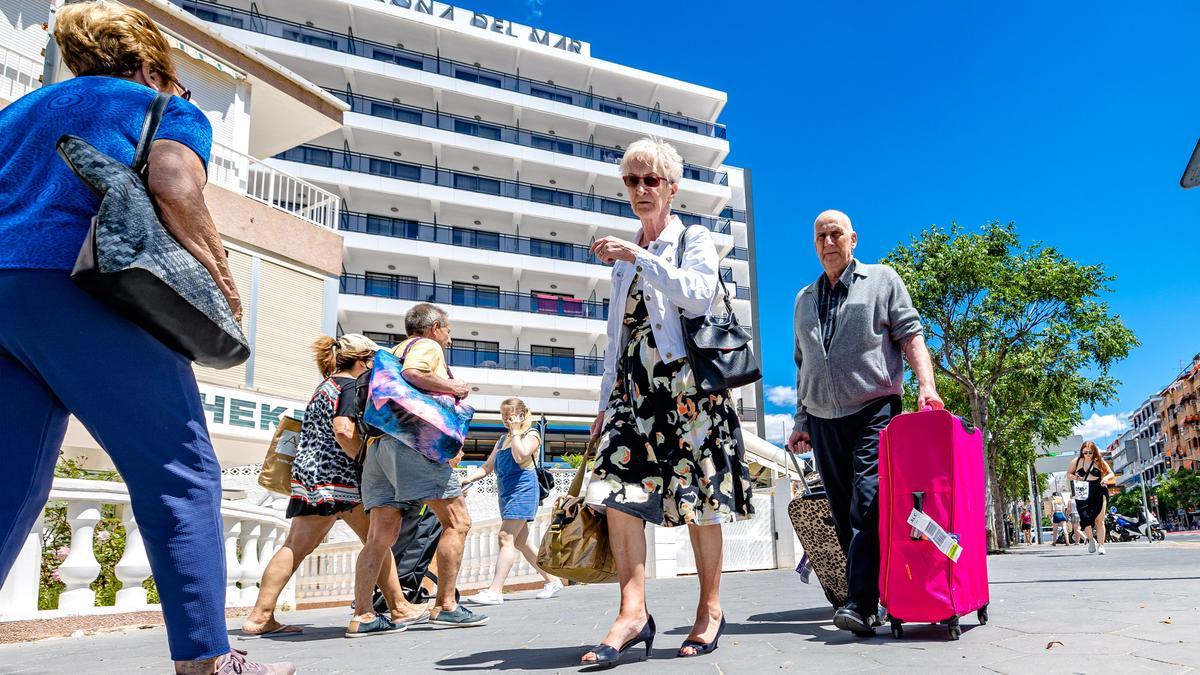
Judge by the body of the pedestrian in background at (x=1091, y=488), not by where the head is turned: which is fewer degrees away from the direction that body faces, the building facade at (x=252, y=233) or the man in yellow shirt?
the man in yellow shirt

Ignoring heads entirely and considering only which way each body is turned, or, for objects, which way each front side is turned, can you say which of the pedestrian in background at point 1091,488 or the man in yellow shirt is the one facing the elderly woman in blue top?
the pedestrian in background

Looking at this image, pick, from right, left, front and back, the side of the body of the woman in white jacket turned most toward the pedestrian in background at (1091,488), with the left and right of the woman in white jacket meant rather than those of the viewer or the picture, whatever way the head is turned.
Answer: back

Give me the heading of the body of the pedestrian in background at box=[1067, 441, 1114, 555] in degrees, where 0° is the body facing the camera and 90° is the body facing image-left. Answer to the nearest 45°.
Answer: approximately 0°

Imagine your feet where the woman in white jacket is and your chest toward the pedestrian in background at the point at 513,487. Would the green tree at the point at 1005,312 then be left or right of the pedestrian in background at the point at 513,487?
right

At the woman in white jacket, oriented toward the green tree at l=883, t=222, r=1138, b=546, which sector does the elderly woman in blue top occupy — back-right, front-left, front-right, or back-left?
back-left

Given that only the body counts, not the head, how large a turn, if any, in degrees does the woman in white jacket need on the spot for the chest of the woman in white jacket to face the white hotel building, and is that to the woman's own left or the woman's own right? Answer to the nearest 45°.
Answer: approximately 135° to the woman's own right

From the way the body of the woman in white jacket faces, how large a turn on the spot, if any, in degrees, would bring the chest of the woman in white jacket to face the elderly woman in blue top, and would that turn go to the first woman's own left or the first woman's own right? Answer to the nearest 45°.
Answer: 0° — they already face them
